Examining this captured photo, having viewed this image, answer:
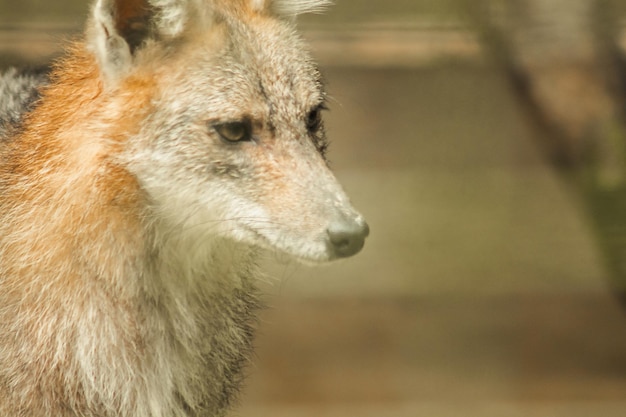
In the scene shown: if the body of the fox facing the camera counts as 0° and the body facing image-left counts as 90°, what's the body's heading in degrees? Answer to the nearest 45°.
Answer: approximately 315°

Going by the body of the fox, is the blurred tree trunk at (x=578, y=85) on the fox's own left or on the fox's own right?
on the fox's own left
